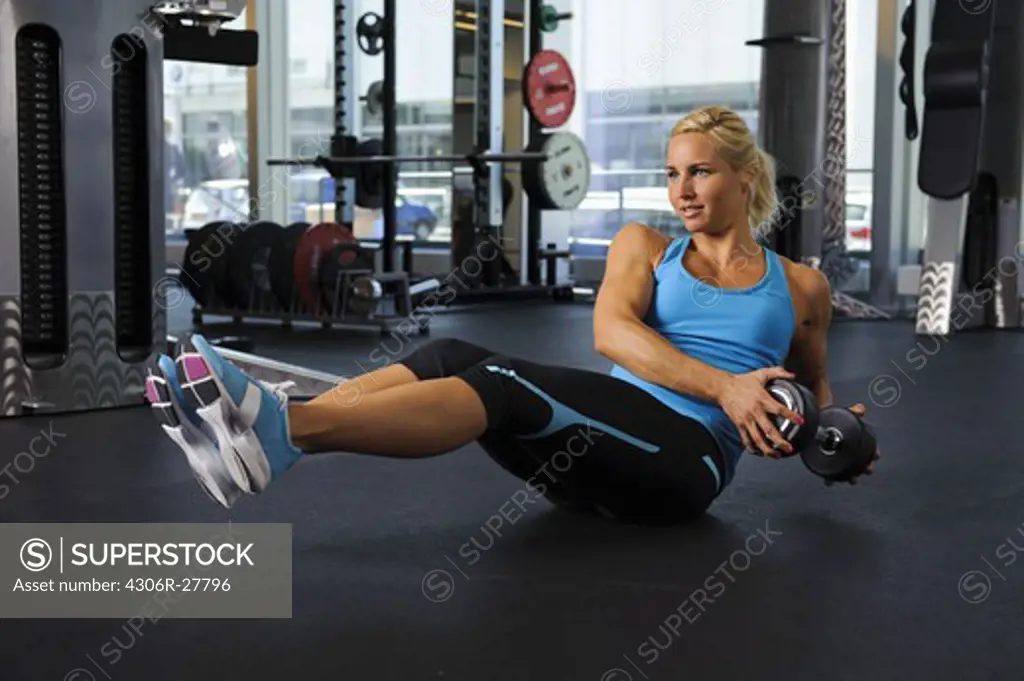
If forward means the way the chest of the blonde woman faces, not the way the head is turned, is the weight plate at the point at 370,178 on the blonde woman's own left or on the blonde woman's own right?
on the blonde woman's own right

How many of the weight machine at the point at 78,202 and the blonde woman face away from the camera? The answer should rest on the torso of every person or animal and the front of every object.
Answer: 0

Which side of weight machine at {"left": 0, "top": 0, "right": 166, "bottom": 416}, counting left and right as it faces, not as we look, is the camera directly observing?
front

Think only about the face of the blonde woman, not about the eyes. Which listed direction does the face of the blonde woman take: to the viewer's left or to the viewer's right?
to the viewer's left

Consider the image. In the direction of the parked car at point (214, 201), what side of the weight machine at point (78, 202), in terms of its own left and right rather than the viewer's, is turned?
back

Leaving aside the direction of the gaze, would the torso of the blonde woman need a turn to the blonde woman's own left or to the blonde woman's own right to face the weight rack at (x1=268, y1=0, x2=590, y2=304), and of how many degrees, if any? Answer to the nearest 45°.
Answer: approximately 135° to the blonde woman's own right

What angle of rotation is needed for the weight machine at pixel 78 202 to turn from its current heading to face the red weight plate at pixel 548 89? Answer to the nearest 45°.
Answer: approximately 135° to its left

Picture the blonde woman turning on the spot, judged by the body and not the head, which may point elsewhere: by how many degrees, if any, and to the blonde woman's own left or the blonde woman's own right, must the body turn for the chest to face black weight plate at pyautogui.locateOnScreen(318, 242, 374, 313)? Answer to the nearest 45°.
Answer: approximately 135° to the blonde woman's own right
